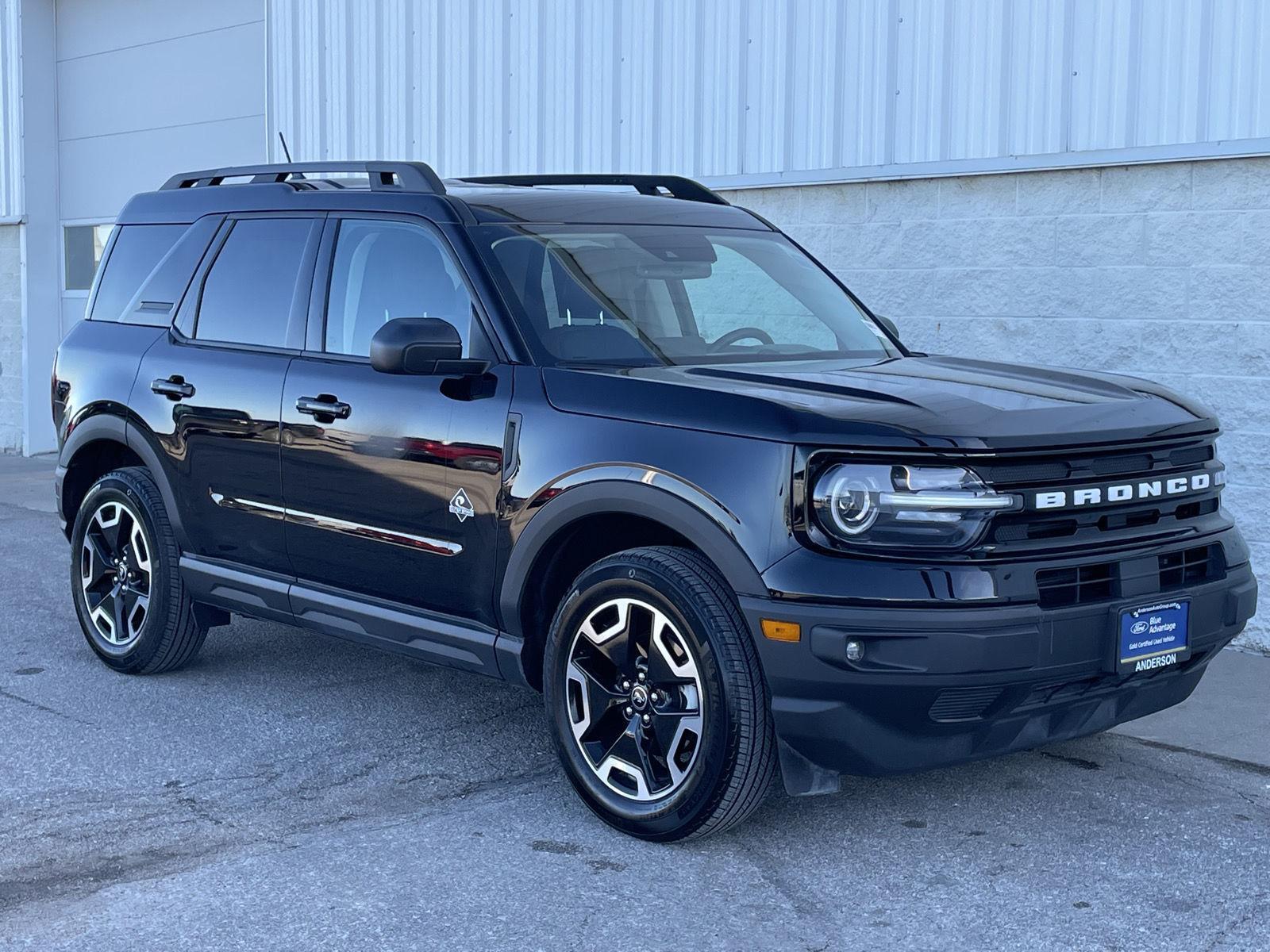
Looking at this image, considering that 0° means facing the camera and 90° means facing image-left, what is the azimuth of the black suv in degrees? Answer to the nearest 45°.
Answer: approximately 315°
